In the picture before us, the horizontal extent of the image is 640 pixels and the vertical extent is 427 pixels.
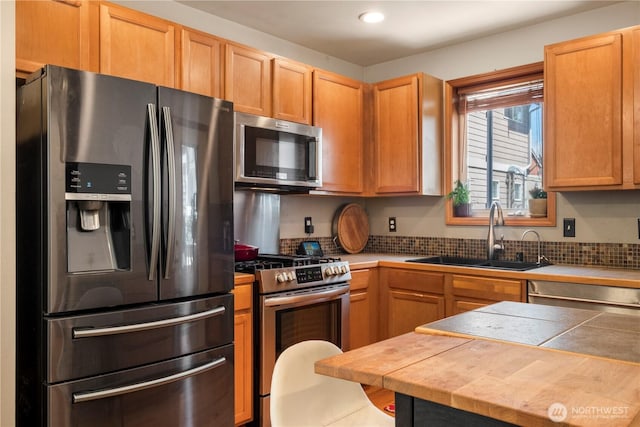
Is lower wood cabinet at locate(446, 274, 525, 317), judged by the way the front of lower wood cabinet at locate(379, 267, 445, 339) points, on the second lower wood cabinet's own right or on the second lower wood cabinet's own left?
on the second lower wood cabinet's own left

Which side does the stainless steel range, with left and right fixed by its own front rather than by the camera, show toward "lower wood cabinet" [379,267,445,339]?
left

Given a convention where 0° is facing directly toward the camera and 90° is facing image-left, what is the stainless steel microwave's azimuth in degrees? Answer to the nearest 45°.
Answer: approximately 315°

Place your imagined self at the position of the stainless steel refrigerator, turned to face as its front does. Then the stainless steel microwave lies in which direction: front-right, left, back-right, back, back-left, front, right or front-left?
left

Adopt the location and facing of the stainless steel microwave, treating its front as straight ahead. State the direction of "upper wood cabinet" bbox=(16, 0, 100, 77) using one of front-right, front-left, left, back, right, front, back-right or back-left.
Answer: right

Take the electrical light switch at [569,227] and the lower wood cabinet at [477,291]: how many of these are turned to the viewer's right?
0

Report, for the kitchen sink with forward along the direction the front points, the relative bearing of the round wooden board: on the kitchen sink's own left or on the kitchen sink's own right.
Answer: on the kitchen sink's own right
